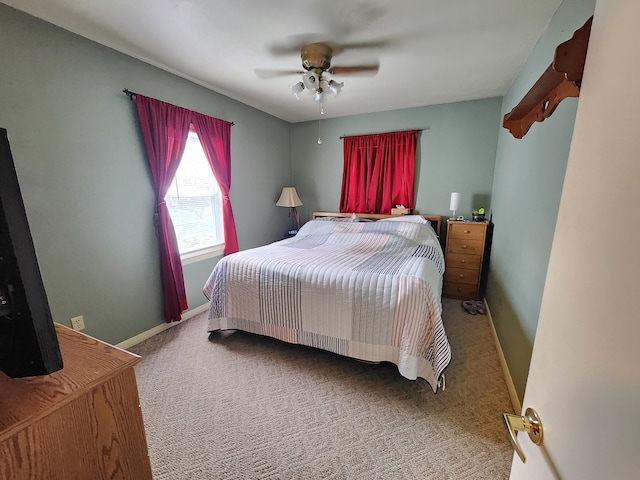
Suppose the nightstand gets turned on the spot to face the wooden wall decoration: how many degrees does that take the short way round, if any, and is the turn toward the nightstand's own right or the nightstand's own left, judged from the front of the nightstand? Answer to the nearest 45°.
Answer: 0° — it already faces it

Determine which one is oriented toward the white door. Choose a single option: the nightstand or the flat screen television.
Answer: the nightstand

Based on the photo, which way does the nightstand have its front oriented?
toward the camera

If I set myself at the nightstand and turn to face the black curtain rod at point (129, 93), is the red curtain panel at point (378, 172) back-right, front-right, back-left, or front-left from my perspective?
front-right

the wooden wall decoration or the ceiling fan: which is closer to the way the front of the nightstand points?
the wooden wall decoration

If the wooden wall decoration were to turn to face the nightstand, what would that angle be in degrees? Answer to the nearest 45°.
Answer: approximately 135° to its right

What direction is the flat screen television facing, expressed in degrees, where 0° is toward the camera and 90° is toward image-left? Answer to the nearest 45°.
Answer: approximately 225°

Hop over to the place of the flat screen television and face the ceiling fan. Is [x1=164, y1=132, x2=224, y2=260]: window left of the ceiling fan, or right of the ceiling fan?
left

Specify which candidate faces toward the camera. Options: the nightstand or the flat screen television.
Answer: the nightstand
